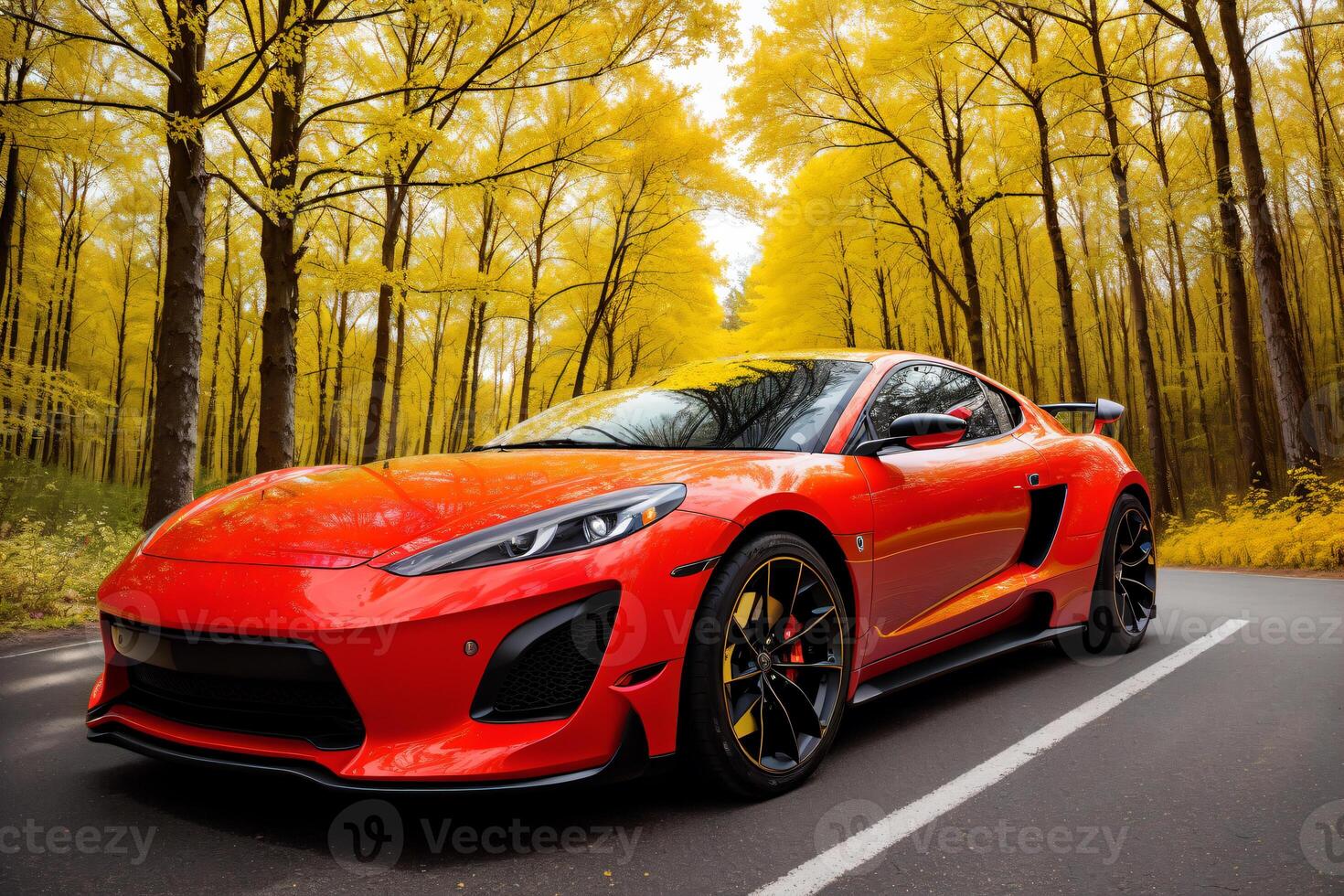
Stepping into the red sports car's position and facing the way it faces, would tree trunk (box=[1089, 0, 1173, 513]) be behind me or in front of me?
behind

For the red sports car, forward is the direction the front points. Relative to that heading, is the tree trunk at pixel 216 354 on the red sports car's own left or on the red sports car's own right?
on the red sports car's own right

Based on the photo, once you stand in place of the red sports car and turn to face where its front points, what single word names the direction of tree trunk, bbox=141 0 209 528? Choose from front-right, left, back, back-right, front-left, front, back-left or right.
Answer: right

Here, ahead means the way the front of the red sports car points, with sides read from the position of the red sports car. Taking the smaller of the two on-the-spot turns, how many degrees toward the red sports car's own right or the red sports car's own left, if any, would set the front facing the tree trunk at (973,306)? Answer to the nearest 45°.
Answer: approximately 180°

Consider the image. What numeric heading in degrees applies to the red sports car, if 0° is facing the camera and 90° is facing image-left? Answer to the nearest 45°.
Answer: approximately 45°

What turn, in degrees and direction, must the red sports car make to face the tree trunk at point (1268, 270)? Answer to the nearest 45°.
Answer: approximately 180°
